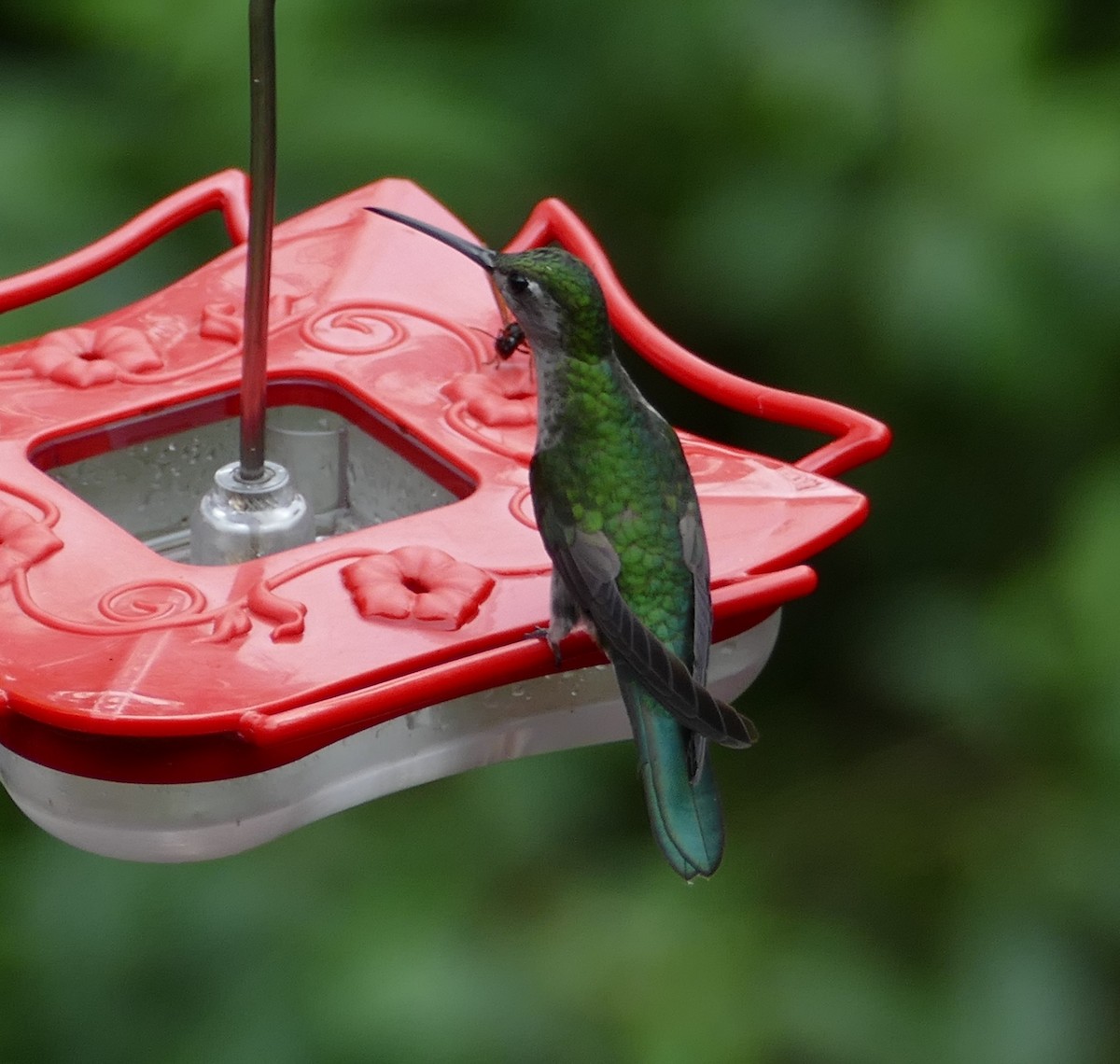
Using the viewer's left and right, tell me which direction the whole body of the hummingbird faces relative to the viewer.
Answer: facing away from the viewer and to the left of the viewer
